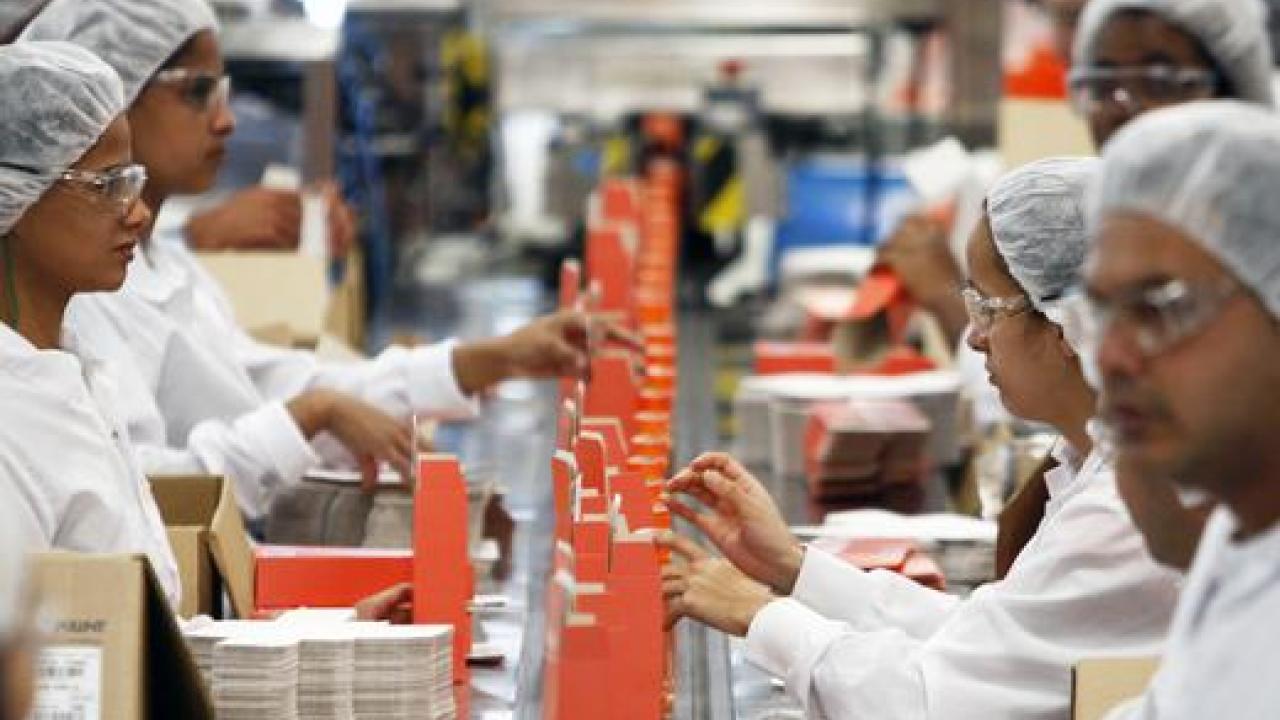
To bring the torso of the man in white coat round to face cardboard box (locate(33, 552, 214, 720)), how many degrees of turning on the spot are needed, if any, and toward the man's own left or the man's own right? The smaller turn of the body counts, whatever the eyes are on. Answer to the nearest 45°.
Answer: approximately 45° to the man's own right

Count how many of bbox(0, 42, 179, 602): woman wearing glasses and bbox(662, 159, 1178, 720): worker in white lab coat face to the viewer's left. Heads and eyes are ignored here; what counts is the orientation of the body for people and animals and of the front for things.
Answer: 1

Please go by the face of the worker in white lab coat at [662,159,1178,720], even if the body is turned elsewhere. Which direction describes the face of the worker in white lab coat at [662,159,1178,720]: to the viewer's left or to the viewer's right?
to the viewer's left

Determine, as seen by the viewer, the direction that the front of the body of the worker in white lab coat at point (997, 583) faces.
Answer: to the viewer's left

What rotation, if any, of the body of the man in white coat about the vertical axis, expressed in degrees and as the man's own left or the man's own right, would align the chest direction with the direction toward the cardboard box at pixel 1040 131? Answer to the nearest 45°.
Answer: approximately 135° to the man's own right

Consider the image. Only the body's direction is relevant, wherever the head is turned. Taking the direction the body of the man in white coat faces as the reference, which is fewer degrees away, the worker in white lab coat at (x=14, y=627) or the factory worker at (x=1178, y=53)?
the worker in white lab coat

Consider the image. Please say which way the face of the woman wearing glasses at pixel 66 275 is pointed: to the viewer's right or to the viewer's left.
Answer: to the viewer's right

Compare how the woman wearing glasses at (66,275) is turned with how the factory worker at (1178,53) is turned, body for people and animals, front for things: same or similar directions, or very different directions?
very different directions

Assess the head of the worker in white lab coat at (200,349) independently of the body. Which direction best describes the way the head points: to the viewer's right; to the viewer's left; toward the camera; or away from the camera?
to the viewer's right

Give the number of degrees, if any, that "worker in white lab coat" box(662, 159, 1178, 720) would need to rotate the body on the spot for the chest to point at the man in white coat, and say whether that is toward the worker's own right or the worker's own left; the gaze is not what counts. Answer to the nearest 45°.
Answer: approximately 90° to the worker's own left

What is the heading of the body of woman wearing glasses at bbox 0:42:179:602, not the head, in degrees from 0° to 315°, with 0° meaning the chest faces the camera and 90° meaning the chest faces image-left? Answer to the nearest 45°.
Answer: approximately 270°

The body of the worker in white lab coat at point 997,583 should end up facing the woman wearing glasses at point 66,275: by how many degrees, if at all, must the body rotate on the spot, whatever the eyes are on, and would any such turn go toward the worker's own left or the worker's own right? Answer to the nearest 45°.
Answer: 0° — they already face them
